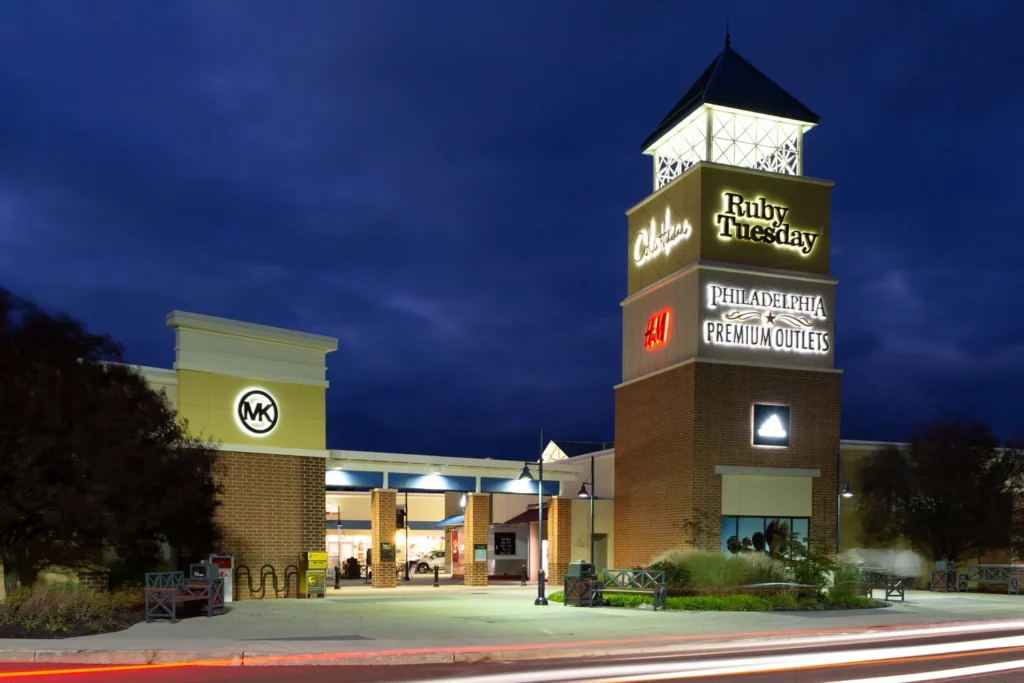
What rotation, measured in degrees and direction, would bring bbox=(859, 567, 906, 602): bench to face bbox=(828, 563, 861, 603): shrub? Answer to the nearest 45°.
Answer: approximately 135° to its right
